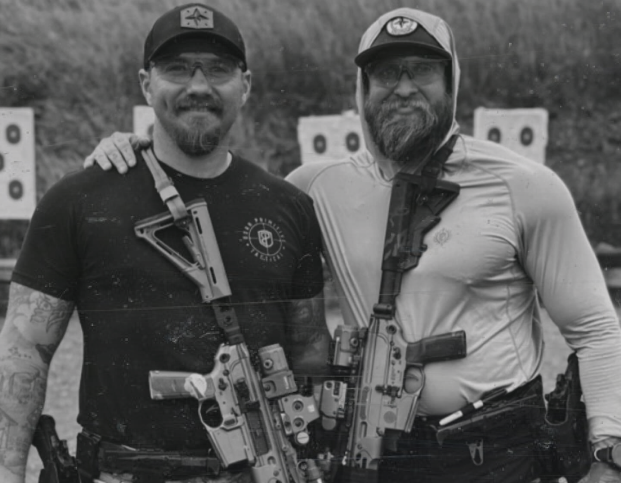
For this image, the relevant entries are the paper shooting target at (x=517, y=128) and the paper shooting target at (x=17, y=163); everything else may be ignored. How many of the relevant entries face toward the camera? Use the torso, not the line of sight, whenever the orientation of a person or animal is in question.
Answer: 2

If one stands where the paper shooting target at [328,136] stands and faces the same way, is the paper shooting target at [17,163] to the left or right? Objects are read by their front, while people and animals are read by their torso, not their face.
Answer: on its right

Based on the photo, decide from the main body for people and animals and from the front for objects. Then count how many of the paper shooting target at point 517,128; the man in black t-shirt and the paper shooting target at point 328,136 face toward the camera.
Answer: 3

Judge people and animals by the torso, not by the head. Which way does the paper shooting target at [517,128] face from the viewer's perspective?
toward the camera

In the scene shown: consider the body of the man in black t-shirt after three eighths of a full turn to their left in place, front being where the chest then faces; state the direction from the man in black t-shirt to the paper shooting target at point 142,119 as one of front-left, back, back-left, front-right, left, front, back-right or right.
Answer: front-left

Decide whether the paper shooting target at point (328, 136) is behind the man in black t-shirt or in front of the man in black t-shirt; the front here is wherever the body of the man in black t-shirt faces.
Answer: behind

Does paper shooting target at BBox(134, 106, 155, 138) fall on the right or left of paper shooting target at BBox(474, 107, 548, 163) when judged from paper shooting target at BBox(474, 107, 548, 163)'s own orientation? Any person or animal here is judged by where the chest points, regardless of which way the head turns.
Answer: on its right

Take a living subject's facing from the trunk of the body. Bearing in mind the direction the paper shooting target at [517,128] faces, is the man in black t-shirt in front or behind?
in front

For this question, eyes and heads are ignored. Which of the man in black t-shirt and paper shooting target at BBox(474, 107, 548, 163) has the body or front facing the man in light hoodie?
the paper shooting target

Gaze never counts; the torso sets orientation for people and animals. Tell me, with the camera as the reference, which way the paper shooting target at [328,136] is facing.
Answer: facing the viewer

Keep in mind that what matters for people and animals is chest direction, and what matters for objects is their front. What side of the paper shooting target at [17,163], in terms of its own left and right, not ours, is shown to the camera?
front

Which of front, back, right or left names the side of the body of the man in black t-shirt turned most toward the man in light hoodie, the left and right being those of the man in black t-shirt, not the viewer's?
left
